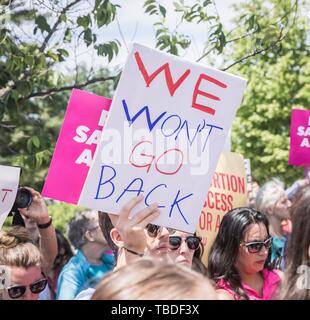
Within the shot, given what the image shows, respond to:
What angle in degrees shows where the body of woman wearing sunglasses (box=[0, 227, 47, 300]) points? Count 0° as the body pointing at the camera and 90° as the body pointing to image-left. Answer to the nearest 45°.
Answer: approximately 315°
